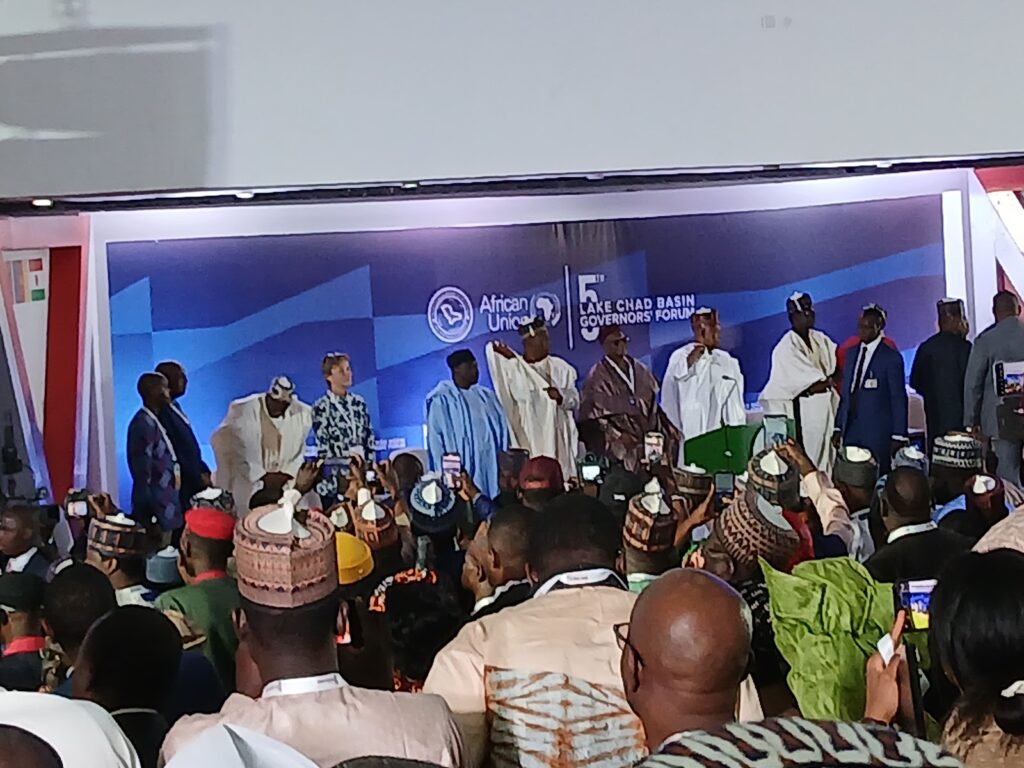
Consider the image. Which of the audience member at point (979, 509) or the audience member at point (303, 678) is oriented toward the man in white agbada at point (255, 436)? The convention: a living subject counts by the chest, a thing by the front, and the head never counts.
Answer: the audience member at point (303, 678)

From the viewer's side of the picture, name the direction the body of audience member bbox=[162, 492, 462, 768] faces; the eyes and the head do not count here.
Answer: away from the camera

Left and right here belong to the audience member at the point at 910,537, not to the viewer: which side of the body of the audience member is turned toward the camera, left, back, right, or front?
back

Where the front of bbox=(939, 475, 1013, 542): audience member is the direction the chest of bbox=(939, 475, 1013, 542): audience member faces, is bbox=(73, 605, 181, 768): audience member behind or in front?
behind

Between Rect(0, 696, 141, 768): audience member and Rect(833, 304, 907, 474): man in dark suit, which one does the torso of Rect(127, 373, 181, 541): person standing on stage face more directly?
the man in dark suit

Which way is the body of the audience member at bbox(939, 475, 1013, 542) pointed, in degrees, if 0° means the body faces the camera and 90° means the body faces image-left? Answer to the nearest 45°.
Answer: approximately 180°

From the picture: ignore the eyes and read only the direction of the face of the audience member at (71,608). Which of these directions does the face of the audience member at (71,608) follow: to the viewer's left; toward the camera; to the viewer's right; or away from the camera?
away from the camera

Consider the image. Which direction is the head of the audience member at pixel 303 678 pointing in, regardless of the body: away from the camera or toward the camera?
away from the camera

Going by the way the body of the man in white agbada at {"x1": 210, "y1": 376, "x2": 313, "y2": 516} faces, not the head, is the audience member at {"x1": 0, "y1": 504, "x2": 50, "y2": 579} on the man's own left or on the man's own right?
on the man's own right

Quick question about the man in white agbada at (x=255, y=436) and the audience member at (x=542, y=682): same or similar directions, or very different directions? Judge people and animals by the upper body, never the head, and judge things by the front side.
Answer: very different directions

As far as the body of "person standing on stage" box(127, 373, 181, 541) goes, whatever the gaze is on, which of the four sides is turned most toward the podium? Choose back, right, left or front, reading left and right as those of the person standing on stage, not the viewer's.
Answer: front

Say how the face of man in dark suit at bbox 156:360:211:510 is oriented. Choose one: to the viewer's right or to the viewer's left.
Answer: to the viewer's right

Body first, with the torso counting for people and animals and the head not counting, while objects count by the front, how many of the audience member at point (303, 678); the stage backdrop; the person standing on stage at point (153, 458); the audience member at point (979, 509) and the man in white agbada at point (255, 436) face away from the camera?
2

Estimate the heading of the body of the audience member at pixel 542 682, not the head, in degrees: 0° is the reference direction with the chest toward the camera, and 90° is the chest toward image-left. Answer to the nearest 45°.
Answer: approximately 180°

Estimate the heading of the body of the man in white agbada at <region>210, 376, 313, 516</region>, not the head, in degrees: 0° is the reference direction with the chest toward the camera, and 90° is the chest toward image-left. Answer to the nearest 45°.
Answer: approximately 0°

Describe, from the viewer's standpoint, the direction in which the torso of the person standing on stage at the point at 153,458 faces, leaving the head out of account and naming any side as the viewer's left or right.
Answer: facing to the right of the viewer
